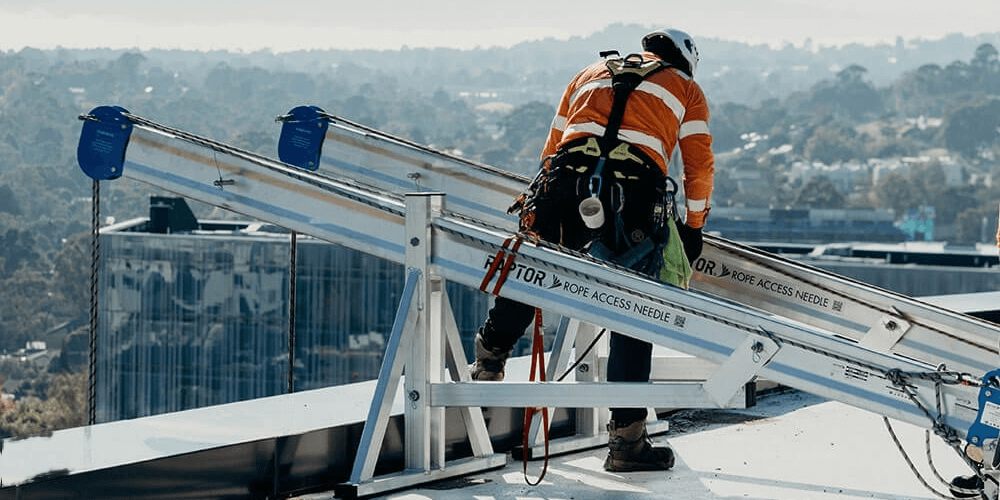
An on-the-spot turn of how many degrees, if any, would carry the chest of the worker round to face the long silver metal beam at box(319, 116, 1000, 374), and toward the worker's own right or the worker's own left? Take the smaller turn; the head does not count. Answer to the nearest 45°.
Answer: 0° — they already face it

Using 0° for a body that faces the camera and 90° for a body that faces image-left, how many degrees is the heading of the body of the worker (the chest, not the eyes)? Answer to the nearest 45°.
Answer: approximately 225°

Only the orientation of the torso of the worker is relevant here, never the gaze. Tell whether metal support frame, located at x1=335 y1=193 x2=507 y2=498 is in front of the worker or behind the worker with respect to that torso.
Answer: behind
